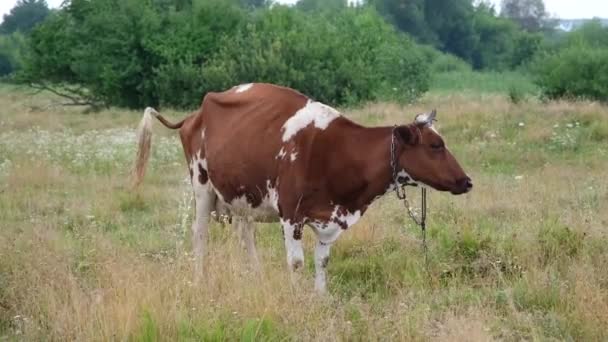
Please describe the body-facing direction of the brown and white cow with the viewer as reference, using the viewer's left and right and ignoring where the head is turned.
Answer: facing the viewer and to the right of the viewer
